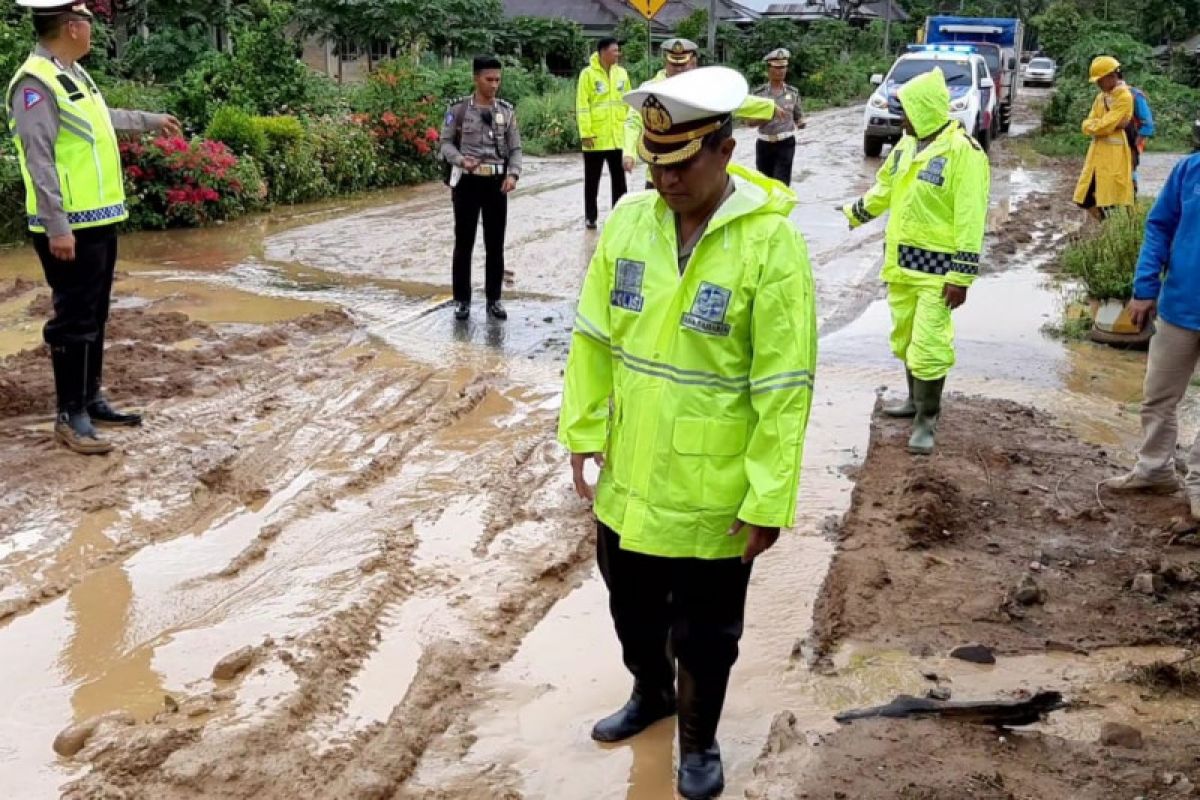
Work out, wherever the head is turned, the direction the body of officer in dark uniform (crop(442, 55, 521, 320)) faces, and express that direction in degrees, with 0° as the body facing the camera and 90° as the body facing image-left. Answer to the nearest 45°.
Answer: approximately 0°

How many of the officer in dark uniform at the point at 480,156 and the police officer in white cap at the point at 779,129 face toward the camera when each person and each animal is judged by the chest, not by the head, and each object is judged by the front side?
2

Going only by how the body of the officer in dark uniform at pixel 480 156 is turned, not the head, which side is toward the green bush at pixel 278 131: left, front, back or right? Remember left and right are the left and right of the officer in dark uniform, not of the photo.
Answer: back

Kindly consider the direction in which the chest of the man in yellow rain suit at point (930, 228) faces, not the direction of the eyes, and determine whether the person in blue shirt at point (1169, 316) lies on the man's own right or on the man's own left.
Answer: on the man's own left

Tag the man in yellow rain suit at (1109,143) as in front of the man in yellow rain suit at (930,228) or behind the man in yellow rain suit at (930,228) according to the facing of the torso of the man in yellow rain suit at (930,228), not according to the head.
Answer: behind

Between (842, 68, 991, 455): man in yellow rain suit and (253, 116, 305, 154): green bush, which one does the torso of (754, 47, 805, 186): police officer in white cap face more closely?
the man in yellow rain suit

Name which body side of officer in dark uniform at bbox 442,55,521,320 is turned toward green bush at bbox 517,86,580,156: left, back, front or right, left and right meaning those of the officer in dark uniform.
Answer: back

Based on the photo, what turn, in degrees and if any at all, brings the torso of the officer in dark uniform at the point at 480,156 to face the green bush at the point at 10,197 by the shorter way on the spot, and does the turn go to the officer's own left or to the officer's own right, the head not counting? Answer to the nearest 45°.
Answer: approximately 135° to the officer's own right

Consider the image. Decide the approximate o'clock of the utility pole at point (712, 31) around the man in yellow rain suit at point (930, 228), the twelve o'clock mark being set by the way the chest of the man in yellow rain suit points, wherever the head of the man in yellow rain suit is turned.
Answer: The utility pole is roughly at 4 o'clock from the man in yellow rain suit.

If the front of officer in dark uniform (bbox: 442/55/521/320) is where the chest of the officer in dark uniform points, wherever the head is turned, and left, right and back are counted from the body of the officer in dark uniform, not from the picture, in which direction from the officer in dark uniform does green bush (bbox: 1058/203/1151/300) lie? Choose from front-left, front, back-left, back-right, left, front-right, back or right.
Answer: left

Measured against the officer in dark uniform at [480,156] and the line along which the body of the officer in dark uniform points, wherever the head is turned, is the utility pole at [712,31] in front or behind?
behind

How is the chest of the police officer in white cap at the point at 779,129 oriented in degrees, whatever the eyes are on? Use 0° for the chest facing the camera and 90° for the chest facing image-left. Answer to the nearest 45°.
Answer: approximately 0°
